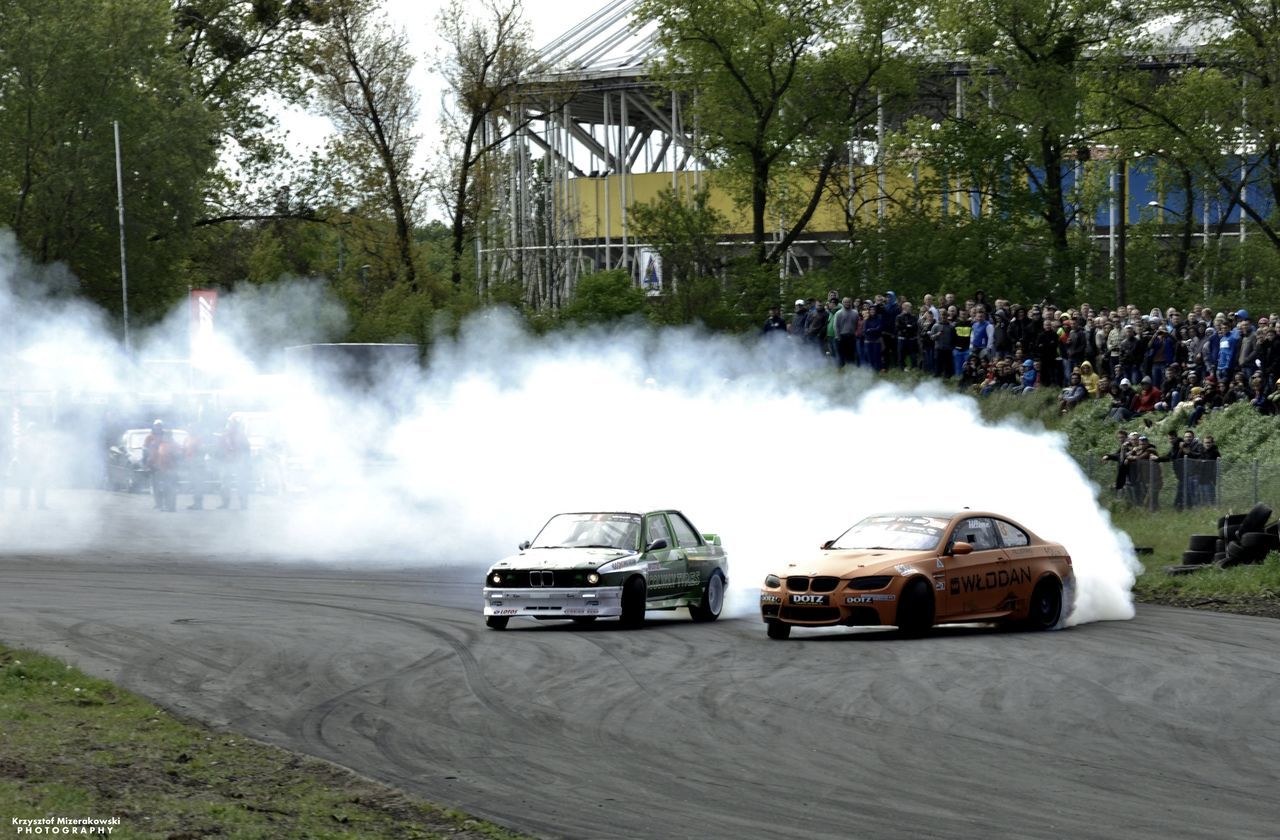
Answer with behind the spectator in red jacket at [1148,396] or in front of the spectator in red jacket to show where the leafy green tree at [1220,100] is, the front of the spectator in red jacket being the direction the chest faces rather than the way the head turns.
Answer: behind

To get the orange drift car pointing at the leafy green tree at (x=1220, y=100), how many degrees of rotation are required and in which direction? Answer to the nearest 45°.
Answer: approximately 135° to its right

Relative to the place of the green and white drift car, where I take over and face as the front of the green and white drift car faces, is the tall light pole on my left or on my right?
on my right

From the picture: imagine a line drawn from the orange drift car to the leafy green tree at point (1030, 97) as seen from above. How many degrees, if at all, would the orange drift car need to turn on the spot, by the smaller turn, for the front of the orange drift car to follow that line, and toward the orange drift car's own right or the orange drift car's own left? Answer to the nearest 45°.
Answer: approximately 135° to the orange drift car's own right

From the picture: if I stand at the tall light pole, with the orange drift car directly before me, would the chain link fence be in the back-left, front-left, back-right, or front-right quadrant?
front-left

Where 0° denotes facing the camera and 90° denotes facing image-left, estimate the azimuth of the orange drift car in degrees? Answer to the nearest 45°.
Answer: approximately 45°

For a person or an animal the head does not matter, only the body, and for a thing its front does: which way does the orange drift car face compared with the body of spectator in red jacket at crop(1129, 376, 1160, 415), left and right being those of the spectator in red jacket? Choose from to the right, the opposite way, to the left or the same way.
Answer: the same way

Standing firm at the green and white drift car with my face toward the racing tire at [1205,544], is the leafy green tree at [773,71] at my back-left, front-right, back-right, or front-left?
front-left

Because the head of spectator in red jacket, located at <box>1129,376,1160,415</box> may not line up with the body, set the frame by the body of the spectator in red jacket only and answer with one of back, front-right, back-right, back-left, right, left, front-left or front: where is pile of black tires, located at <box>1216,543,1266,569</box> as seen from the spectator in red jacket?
front-left

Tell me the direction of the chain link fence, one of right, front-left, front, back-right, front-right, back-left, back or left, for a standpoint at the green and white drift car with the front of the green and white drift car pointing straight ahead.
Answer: back

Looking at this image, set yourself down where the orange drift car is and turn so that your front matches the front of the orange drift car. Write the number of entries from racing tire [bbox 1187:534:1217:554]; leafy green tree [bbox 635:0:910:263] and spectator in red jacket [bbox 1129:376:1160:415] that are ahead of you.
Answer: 0

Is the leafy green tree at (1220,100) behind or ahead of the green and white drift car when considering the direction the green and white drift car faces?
behind

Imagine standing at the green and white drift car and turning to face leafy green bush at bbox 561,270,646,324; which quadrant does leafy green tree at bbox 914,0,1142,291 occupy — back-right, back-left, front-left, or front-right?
front-right

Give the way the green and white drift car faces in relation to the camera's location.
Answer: facing the viewer and to the left of the viewer

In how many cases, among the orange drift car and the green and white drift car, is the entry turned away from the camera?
0

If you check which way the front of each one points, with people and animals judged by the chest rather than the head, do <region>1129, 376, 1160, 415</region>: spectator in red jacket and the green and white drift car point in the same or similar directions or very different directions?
same or similar directions

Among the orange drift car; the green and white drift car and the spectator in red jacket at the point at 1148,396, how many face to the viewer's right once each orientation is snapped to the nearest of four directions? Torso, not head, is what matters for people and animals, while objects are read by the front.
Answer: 0

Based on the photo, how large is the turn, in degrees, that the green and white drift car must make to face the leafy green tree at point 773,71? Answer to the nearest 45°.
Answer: approximately 135° to its right

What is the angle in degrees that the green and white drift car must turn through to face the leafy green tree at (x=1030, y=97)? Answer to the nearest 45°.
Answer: approximately 180°
